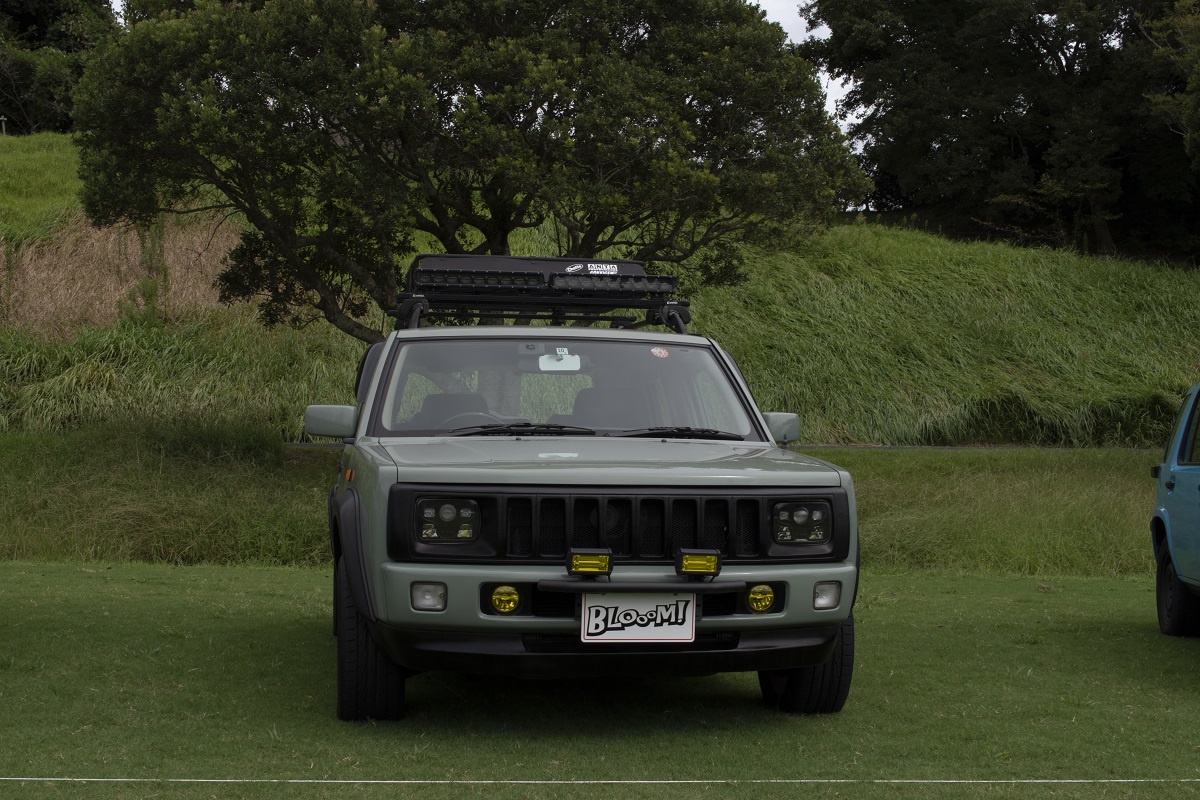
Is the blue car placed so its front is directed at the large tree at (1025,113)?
no

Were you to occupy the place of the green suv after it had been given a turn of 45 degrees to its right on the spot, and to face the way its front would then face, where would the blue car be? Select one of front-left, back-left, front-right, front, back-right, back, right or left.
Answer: back

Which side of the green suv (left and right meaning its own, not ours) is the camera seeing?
front

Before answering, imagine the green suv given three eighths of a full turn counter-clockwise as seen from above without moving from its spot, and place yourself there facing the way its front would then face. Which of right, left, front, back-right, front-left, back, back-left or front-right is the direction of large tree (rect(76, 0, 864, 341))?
front-left

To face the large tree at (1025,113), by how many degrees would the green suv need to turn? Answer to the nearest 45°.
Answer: approximately 180°
